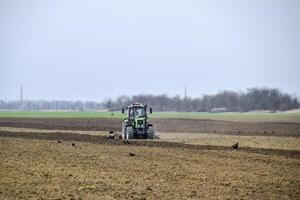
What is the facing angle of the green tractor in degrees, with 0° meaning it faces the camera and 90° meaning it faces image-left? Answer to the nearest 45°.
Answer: approximately 315°
